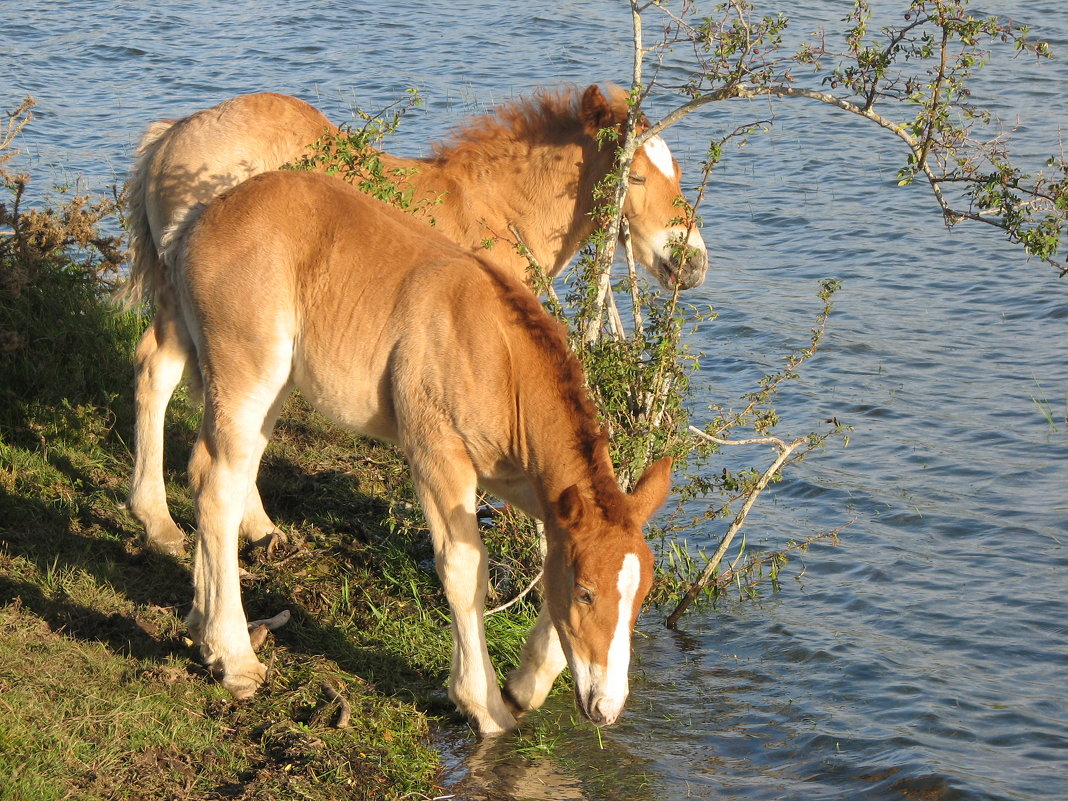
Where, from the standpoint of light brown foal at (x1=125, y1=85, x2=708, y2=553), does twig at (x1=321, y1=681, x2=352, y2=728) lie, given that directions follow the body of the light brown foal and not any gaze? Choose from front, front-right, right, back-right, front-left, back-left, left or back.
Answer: right

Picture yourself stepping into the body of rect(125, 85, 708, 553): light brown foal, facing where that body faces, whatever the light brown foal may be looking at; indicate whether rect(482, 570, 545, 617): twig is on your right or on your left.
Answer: on your right

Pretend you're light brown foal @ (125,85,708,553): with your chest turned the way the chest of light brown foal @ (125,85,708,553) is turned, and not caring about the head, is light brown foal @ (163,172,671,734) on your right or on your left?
on your right

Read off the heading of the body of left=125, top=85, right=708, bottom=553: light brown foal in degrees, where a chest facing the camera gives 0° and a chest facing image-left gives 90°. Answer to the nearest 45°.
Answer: approximately 270°
